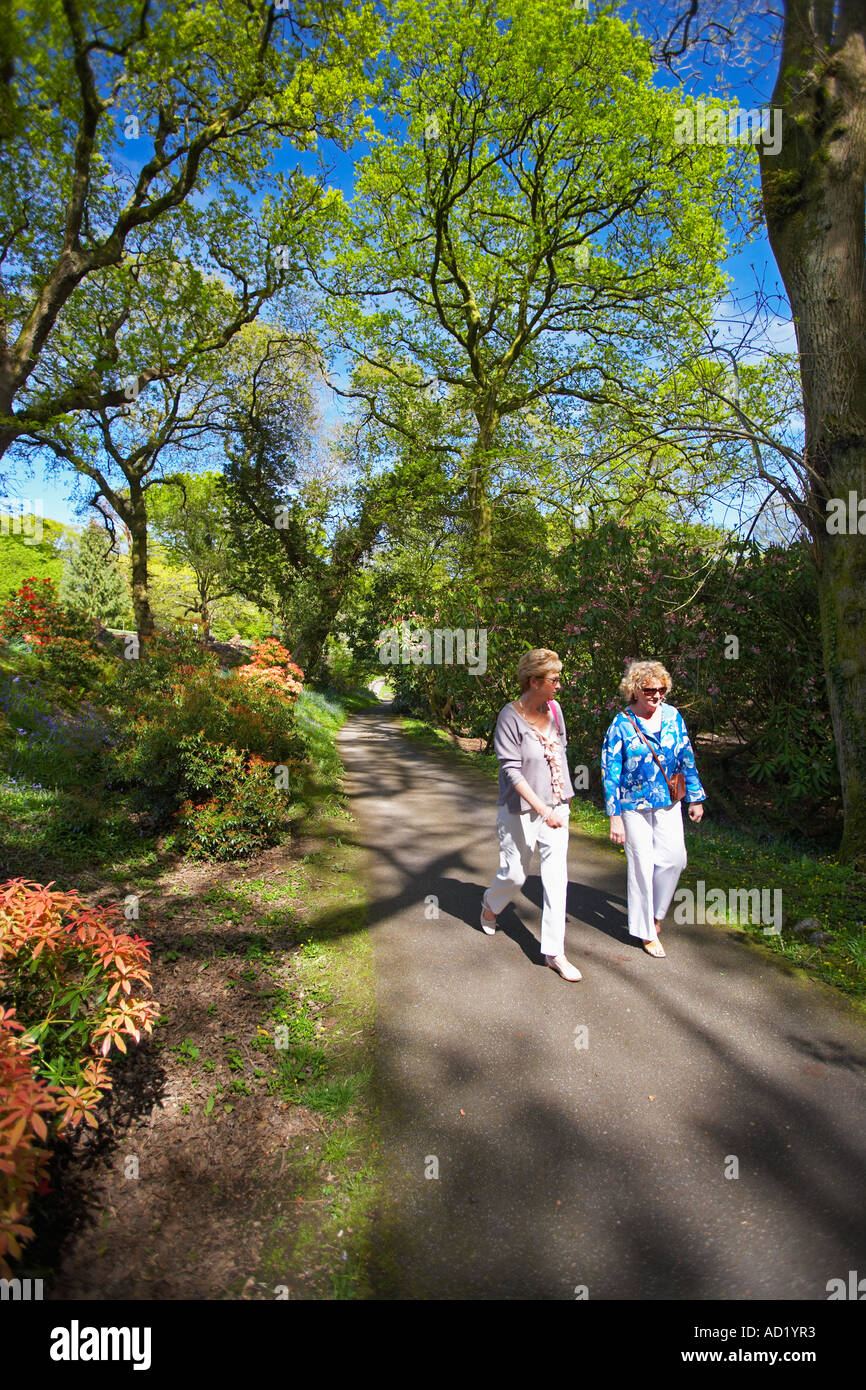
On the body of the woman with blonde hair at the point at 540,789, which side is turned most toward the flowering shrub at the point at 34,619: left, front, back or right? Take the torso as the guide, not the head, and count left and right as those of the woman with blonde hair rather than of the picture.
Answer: back

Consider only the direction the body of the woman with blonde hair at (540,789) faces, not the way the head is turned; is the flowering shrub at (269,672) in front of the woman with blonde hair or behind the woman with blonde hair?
behind

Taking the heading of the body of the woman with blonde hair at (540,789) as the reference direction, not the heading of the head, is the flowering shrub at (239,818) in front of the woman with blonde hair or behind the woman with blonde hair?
behind

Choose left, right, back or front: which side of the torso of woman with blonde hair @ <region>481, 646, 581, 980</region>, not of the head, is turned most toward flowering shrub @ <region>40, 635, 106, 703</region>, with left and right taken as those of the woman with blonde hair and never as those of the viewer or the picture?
back

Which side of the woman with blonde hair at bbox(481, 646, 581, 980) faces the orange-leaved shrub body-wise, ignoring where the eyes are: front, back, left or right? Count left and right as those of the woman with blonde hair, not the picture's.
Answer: right

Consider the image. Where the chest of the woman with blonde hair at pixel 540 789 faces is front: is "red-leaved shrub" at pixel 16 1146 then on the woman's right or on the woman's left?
on the woman's right

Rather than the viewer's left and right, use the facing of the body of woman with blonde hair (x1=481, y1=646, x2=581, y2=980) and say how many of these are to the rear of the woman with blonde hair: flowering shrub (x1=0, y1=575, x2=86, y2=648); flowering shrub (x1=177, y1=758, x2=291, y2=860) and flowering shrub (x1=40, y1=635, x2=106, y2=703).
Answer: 3

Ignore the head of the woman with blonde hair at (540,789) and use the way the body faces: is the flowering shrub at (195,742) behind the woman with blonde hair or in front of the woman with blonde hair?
behind

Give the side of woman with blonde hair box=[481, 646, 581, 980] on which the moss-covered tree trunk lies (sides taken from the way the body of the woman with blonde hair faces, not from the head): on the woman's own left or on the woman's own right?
on the woman's own left

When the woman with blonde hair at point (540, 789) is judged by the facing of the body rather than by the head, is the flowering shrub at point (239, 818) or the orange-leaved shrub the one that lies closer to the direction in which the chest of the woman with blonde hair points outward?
the orange-leaved shrub

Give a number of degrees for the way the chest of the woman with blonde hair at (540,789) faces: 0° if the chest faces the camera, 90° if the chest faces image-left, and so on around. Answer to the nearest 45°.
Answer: approximately 315°
